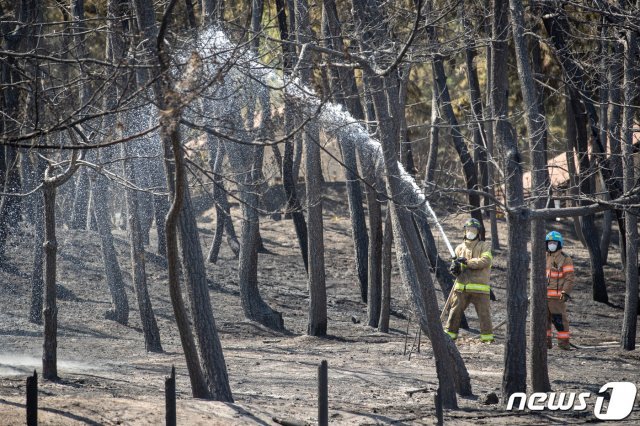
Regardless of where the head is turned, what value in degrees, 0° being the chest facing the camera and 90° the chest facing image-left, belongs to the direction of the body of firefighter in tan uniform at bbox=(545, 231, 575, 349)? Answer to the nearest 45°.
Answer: approximately 45°

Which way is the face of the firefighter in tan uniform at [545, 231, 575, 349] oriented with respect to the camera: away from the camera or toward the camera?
toward the camera

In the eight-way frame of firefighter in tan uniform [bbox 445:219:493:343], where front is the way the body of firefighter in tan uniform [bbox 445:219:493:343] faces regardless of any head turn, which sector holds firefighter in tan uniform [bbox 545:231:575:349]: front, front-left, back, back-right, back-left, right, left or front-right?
back-left

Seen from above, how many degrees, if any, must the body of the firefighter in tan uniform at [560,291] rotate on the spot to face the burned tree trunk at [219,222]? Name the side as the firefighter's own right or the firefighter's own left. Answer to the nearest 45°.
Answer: approximately 90° to the firefighter's own right

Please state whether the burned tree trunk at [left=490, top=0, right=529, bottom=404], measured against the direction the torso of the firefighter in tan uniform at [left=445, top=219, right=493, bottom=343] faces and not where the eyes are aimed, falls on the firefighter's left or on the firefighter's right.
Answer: on the firefighter's left

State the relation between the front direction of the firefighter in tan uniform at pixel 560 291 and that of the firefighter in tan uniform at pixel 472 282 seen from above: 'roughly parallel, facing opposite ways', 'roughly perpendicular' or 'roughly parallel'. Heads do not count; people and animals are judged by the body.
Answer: roughly parallel

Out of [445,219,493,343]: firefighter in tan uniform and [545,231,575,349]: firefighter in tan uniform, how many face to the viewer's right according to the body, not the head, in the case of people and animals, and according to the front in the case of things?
0

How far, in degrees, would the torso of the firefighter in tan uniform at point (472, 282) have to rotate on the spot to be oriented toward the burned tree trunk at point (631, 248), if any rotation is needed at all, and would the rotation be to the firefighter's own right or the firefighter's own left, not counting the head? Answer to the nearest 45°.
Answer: approximately 135° to the firefighter's own left

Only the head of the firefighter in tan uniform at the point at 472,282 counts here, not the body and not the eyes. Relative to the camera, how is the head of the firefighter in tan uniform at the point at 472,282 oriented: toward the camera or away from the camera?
toward the camera

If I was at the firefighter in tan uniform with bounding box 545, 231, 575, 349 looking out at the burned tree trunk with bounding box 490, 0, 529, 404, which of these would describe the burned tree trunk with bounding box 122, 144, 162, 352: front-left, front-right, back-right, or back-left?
front-right

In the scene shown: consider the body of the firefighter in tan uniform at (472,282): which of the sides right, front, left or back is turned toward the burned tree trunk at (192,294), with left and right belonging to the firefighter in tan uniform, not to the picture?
front

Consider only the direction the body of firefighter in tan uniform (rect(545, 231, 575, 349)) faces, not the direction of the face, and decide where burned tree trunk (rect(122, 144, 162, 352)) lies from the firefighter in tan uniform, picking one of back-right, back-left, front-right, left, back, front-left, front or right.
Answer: front-right

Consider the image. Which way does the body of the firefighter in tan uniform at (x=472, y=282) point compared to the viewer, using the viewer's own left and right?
facing the viewer and to the left of the viewer
